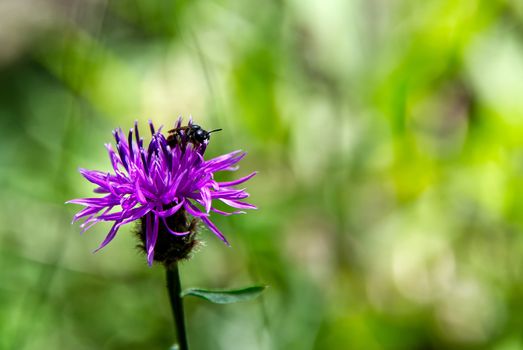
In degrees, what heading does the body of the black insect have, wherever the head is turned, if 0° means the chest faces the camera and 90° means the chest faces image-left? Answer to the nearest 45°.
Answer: approximately 270°
